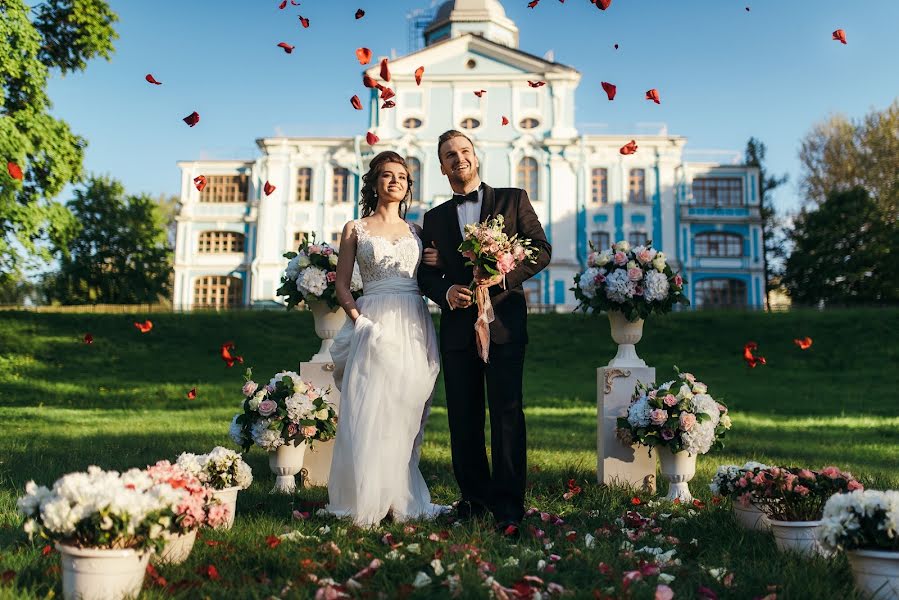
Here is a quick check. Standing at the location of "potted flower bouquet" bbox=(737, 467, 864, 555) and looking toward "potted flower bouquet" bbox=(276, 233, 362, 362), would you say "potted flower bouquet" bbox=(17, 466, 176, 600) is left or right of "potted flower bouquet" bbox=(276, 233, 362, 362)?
left

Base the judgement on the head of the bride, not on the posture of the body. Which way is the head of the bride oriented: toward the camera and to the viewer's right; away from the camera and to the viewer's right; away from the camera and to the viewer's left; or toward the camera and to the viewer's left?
toward the camera and to the viewer's right

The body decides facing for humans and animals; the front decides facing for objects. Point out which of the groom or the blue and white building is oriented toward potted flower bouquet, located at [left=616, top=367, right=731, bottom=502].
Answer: the blue and white building

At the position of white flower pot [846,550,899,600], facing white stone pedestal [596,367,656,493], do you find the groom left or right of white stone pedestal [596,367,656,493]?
left

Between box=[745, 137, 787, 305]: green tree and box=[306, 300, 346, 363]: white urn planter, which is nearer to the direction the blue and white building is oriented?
the white urn planter

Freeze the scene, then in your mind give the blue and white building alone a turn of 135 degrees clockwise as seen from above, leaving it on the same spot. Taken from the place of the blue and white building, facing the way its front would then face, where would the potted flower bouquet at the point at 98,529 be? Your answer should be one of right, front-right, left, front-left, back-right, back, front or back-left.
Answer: back-left

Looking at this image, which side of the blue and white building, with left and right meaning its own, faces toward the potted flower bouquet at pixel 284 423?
front

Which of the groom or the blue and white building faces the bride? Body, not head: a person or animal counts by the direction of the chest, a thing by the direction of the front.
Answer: the blue and white building

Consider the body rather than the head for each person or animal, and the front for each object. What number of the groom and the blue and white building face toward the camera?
2

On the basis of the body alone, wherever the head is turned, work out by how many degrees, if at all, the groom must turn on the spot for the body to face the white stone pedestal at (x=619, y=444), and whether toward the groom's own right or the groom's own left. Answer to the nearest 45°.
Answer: approximately 135° to the groom's own left

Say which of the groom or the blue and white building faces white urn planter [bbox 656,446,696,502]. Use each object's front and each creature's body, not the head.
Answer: the blue and white building

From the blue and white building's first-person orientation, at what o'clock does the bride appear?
The bride is roughly at 12 o'clock from the blue and white building.

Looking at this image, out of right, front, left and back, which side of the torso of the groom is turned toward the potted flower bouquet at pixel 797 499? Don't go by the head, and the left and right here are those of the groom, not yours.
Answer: left

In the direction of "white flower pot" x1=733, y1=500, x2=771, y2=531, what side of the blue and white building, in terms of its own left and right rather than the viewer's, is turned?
front
